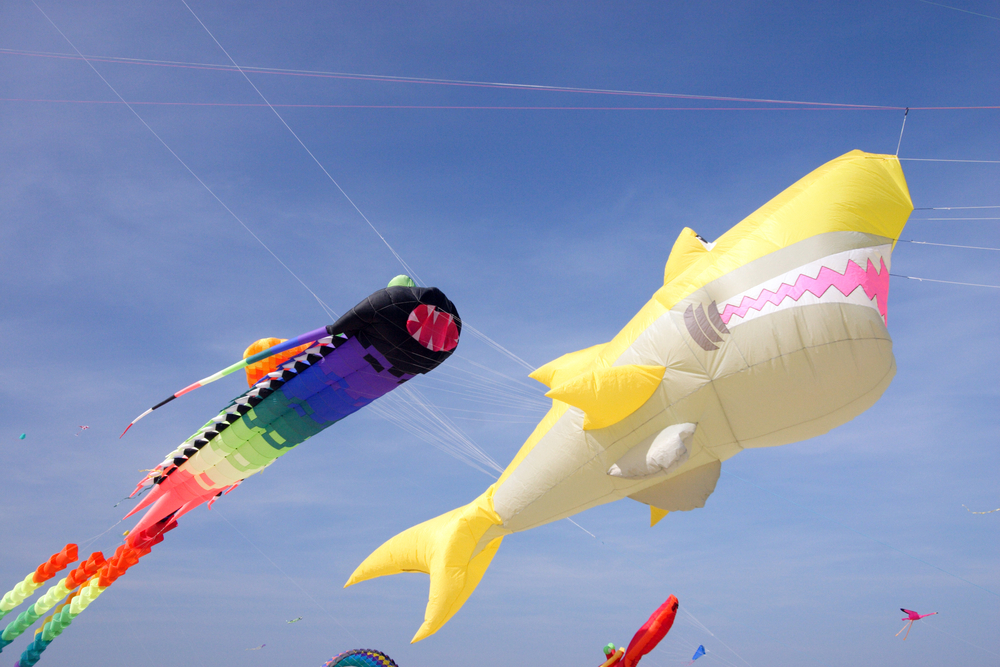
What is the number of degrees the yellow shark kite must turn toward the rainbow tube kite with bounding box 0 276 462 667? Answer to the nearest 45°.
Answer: approximately 135° to its left

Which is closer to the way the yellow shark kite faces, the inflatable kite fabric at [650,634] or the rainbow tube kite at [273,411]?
the inflatable kite fabric

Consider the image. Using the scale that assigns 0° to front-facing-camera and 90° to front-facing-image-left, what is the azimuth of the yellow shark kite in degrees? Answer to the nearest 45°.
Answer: approximately 270°

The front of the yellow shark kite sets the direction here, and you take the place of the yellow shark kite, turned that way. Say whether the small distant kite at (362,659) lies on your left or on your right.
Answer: on your left

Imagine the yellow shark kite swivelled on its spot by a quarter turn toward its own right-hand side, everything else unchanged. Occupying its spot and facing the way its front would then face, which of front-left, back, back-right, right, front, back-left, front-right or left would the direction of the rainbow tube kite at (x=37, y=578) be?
back-right

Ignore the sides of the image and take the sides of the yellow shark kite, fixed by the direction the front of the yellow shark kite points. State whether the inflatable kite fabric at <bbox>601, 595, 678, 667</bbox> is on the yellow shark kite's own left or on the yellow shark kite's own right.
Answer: on the yellow shark kite's own left

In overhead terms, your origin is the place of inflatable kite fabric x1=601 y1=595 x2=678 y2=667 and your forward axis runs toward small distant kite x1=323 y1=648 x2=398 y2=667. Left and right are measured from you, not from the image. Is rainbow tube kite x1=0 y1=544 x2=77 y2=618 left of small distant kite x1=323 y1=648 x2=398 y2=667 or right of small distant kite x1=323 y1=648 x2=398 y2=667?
left
